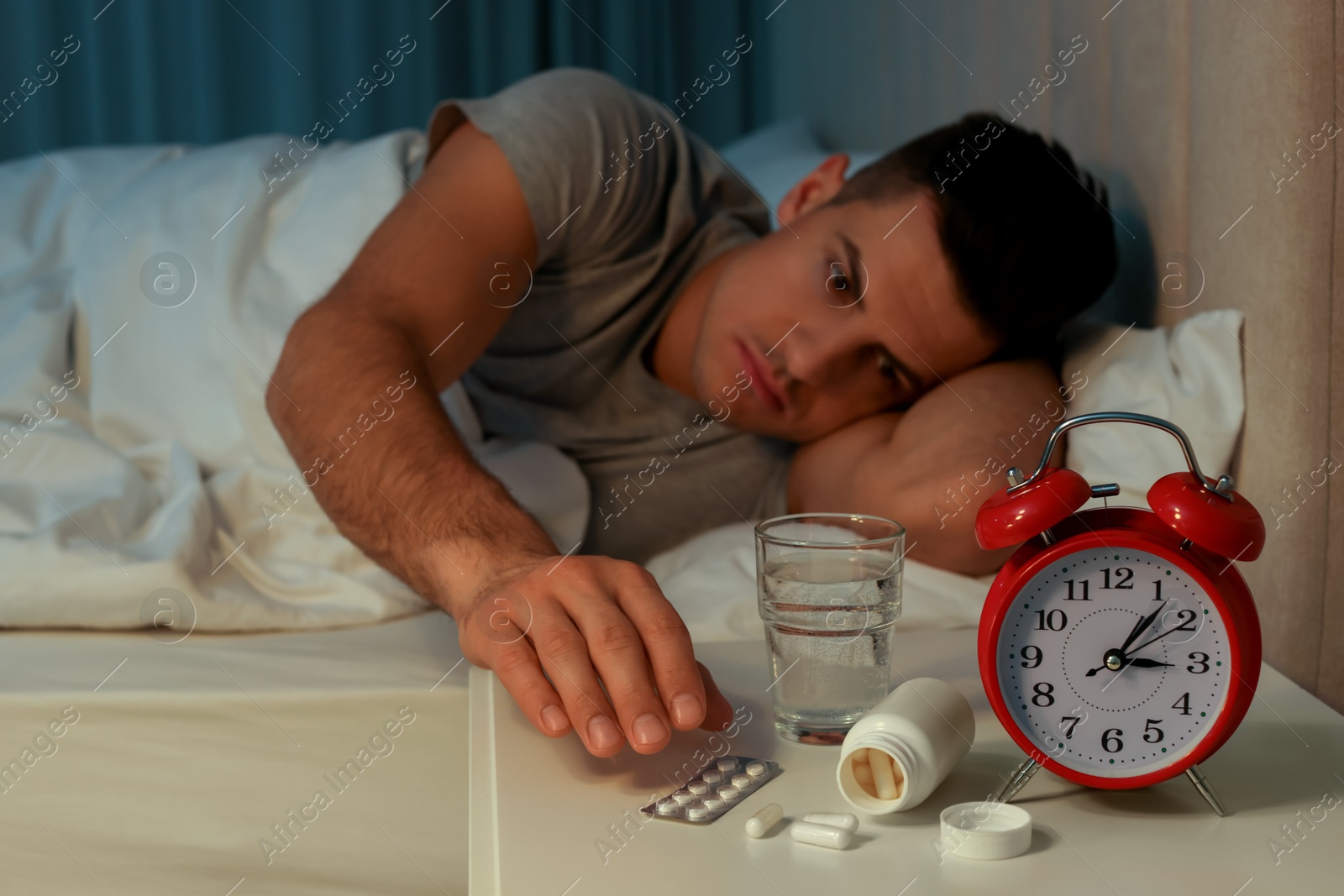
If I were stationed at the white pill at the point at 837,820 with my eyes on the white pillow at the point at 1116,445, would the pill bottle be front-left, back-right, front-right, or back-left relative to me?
front-right

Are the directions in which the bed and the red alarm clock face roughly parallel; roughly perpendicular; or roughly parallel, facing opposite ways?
roughly perpendicular

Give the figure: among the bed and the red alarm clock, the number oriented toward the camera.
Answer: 1

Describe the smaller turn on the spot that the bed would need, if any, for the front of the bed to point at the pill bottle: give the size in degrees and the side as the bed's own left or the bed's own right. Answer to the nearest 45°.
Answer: approximately 135° to the bed's own left

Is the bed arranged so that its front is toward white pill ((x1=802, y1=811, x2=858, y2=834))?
no

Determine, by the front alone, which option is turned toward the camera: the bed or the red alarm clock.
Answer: the red alarm clock

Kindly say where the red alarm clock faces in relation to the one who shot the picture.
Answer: facing the viewer

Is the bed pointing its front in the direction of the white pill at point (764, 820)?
no

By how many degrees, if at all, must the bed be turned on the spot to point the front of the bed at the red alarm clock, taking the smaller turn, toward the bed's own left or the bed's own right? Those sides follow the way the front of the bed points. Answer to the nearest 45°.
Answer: approximately 135° to the bed's own left

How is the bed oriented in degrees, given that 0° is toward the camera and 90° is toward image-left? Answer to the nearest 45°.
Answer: approximately 90°

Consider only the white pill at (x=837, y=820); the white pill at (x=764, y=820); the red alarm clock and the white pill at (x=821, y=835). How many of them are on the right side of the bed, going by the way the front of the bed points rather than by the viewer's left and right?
0
